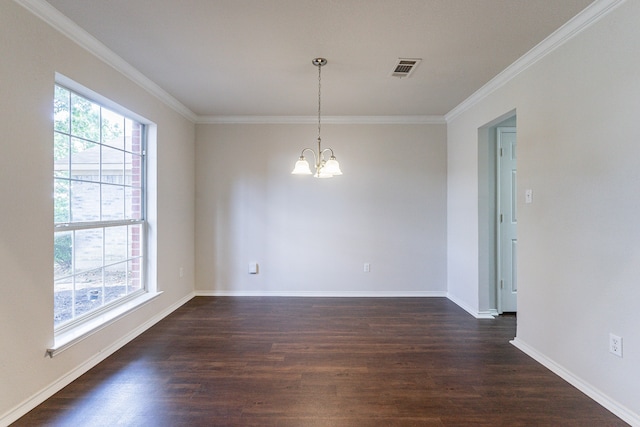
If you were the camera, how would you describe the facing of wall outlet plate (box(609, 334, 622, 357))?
facing the viewer and to the left of the viewer

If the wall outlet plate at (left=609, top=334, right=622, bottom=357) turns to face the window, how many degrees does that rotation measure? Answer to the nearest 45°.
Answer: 0° — it already faces it
